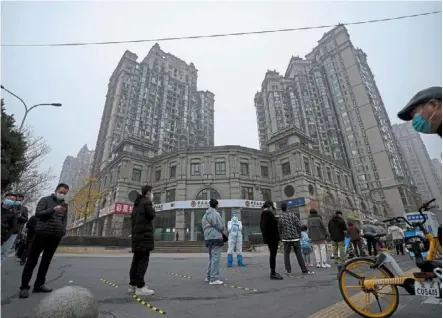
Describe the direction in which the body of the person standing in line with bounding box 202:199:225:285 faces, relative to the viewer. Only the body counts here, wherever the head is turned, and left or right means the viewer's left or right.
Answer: facing away from the viewer and to the right of the viewer

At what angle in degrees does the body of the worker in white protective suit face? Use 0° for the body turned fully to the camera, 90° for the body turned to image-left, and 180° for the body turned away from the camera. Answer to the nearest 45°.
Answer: approximately 0°

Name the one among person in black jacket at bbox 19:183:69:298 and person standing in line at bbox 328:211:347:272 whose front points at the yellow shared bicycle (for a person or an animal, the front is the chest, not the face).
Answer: the person in black jacket

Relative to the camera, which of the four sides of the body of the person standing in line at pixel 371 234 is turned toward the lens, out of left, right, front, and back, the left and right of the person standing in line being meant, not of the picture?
back

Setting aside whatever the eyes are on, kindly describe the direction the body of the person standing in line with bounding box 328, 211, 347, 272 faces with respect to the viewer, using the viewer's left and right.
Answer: facing away from the viewer
